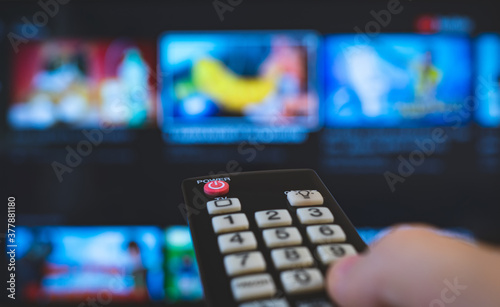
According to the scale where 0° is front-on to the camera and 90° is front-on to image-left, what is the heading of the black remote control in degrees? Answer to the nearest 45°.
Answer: approximately 180°
